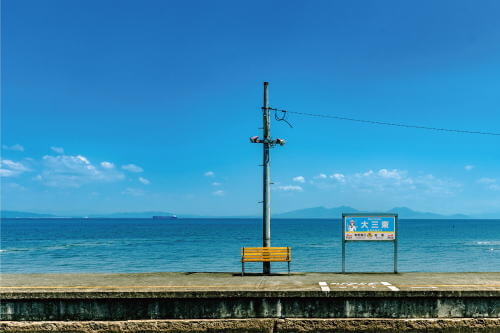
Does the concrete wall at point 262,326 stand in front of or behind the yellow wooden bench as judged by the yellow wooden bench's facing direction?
in front

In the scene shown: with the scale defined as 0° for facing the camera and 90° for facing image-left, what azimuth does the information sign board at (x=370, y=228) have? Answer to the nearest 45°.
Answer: approximately 0°

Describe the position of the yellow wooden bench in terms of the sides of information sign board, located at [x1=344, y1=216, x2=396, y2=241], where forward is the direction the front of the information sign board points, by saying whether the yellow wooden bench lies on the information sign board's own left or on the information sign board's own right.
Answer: on the information sign board's own right

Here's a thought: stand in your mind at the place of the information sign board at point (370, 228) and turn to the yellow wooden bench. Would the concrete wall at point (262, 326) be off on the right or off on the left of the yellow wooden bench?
left

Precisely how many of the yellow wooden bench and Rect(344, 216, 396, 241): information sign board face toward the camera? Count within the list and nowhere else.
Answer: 2

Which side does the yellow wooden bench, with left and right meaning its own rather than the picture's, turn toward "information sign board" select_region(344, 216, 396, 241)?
left
